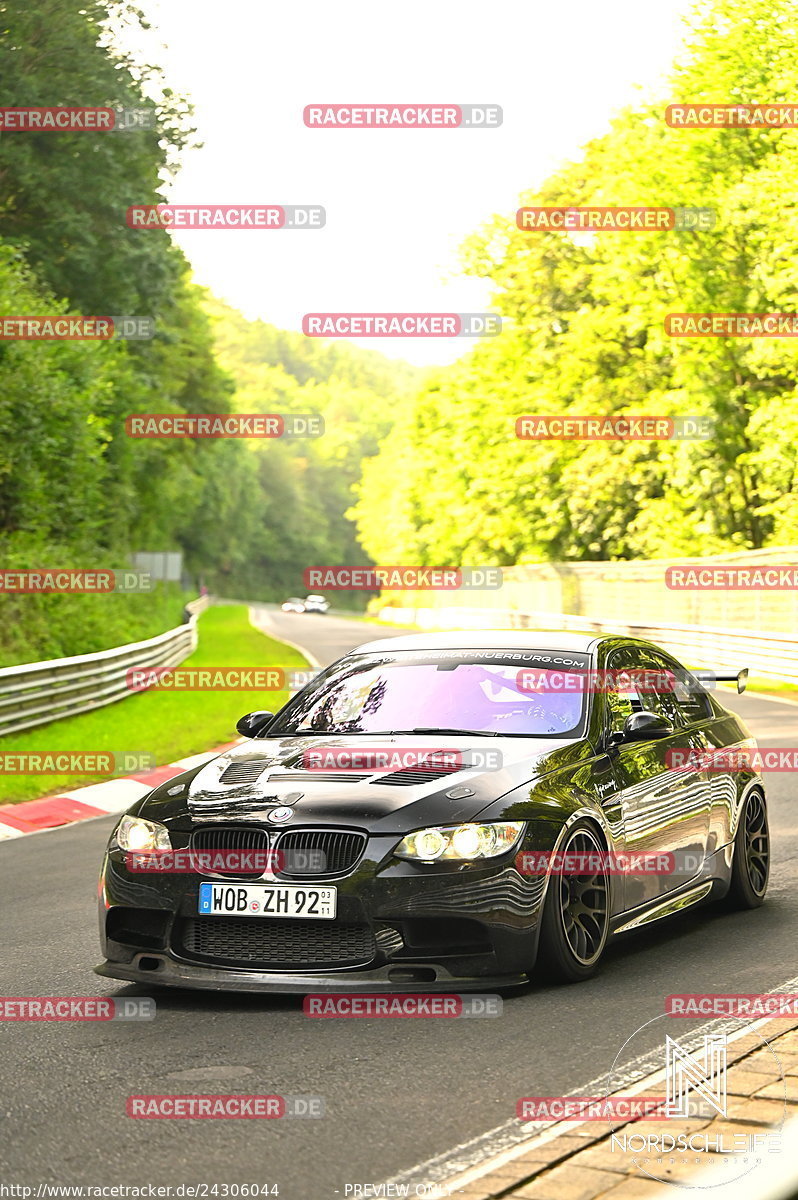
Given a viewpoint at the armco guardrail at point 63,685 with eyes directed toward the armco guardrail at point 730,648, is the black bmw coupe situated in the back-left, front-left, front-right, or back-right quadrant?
back-right

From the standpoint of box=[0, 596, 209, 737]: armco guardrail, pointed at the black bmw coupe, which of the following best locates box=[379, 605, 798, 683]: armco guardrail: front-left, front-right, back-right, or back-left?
back-left

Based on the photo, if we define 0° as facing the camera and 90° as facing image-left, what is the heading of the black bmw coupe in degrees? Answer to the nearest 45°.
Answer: approximately 45°

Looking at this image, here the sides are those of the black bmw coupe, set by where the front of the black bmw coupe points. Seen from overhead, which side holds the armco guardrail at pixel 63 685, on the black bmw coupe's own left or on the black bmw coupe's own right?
on the black bmw coupe's own right

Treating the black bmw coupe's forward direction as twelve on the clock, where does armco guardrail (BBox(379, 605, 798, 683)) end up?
The armco guardrail is roughly at 5 o'clock from the black bmw coupe.
